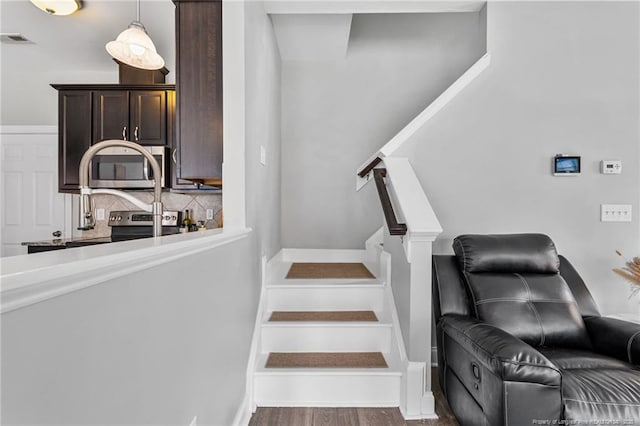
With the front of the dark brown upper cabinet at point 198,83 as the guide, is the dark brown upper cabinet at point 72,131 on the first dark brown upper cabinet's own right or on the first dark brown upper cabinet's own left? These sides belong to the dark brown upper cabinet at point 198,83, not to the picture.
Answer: on the first dark brown upper cabinet's own right

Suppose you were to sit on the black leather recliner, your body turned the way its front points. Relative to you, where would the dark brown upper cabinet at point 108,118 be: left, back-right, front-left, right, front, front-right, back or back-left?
back-right

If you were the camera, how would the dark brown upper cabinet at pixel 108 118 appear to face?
facing the viewer

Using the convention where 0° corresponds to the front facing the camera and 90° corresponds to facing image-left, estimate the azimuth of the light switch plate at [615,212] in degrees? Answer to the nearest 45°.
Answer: approximately 0°

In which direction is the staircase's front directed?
toward the camera

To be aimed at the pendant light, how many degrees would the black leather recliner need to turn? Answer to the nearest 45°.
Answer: approximately 135° to its right

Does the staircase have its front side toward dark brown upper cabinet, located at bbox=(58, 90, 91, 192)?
no

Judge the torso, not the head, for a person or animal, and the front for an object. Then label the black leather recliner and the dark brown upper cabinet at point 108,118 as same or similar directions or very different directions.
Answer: same or similar directions

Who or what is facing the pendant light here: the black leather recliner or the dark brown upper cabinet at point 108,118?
the dark brown upper cabinet
